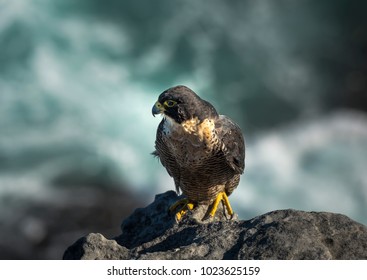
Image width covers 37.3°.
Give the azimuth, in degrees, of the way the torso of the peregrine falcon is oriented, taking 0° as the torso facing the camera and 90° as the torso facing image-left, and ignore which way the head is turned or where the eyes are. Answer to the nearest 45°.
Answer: approximately 45°
